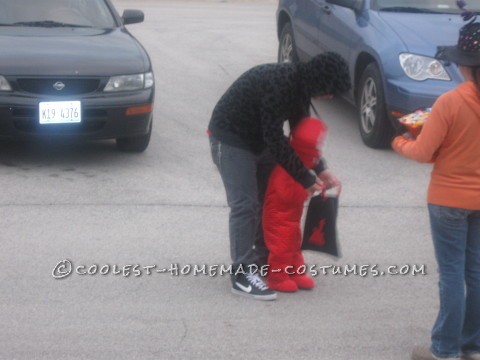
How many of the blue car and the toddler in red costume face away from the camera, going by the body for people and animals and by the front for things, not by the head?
0

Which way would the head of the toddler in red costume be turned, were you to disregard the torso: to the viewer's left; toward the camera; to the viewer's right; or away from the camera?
to the viewer's right

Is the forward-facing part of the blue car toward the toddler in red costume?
no

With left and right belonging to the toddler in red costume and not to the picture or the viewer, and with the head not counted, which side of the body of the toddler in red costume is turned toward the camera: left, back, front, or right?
right

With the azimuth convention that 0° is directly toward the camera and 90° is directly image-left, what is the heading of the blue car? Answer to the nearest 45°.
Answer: approximately 315°

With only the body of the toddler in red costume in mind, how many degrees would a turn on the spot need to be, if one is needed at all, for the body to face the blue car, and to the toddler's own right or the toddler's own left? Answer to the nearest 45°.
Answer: approximately 90° to the toddler's own left
